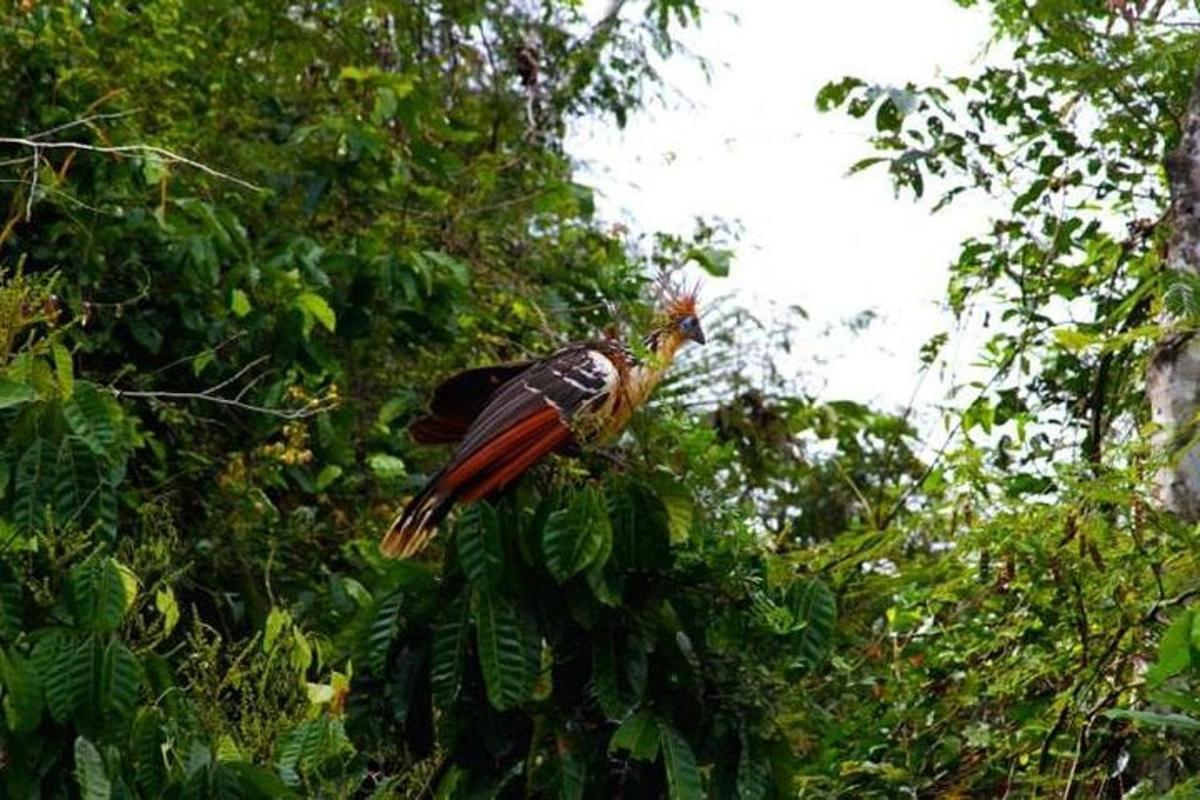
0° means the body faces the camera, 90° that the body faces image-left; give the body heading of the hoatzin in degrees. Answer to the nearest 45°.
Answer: approximately 270°
